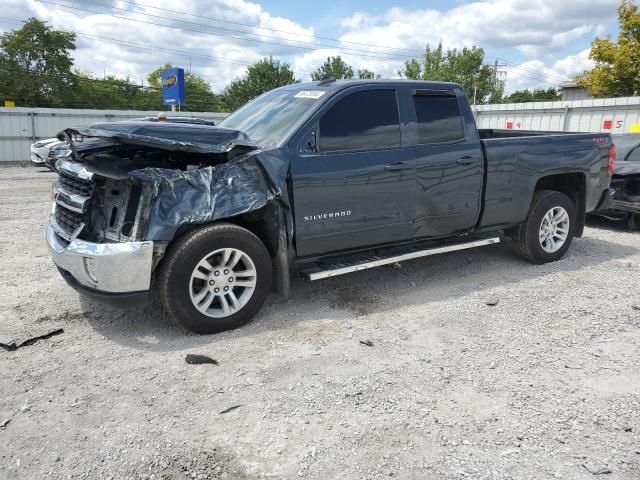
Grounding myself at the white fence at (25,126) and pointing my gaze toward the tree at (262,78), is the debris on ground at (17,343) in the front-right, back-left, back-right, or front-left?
back-right

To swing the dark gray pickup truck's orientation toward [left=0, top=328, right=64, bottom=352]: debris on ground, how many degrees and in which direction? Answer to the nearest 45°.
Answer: approximately 45° to its right

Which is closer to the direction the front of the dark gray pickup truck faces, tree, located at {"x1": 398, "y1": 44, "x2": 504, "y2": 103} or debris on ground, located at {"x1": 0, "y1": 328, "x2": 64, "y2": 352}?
the debris on ground

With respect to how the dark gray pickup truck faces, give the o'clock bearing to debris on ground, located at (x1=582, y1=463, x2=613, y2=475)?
The debris on ground is roughly at 9 o'clock from the dark gray pickup truck.

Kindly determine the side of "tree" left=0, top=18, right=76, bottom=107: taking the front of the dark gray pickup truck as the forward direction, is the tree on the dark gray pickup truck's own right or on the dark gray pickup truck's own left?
on the dark gray pickup truck's own right

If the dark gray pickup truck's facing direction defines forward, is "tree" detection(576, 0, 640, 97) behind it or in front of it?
behind

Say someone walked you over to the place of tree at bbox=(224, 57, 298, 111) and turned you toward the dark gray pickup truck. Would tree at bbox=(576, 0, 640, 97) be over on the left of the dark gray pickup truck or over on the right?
left

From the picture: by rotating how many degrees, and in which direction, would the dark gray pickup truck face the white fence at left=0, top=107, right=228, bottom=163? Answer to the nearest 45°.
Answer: approximately 90° to its right

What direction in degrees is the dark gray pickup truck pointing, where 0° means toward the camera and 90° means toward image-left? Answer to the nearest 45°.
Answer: approximately 45°
